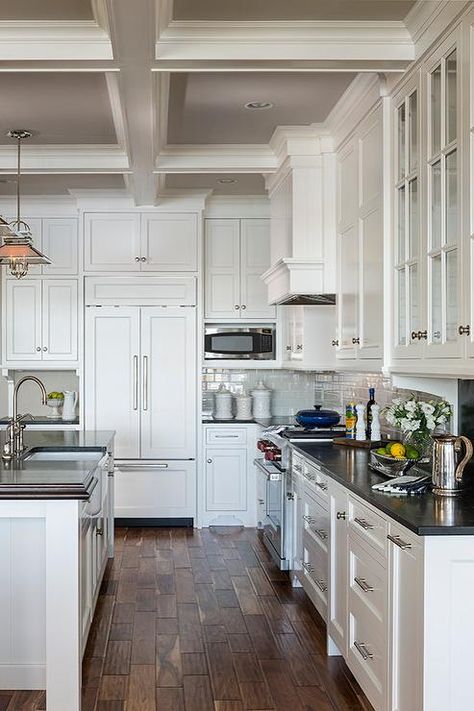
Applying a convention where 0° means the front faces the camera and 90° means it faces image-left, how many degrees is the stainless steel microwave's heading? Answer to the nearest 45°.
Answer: approximately 0°

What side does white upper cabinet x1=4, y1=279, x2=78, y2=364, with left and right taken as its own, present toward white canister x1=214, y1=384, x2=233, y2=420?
left

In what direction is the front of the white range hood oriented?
to the viewer's left

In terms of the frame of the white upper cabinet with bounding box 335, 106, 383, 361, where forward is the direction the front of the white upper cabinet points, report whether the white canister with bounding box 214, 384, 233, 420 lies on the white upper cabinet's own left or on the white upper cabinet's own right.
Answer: on the white upper cabinet's own right

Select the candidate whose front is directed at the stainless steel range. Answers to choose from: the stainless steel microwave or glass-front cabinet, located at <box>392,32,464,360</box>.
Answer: the stainless steel microwave

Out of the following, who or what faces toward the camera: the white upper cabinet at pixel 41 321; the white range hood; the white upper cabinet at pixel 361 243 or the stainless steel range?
the white upper cabinet at pixel 41 321

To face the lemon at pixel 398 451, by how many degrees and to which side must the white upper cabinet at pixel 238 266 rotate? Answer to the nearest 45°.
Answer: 0° — it already faces it

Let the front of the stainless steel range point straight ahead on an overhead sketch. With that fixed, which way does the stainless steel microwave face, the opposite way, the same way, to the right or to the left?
to the left

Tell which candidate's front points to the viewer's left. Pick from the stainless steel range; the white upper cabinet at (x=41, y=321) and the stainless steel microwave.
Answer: the stainless steel range

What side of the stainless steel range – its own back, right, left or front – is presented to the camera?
left

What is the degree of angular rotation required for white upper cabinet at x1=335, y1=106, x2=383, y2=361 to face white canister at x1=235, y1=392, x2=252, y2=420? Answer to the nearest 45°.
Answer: approximately 90° to its right

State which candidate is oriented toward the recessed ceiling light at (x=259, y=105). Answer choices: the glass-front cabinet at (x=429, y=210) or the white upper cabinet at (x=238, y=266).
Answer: the white upper cabinet

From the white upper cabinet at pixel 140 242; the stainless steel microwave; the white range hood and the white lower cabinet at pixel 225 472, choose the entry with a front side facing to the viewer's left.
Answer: the white range hood

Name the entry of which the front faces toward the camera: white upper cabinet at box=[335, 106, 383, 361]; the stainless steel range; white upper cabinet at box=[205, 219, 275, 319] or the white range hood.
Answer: white upper cabinet at box=[205, 219, 275, 319]

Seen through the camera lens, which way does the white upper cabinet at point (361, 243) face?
facing to the left of the viewer

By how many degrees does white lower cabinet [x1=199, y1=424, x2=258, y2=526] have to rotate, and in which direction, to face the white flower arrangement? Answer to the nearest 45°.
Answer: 0° — it already faces it
